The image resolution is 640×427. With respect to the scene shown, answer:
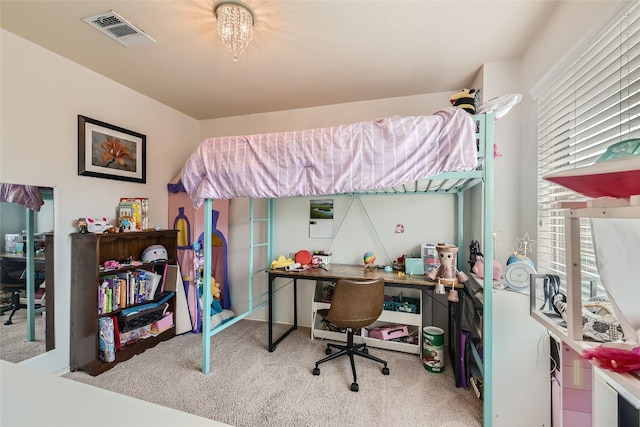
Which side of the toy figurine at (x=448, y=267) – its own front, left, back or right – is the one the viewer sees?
front

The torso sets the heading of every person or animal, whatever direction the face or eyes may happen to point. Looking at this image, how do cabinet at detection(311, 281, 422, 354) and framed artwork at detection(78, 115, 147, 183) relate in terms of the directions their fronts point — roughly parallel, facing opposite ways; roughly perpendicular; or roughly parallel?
roughly perpendicular

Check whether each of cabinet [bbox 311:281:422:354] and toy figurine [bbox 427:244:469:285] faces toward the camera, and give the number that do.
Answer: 2

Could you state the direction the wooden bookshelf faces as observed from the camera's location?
facing the viewer and to the right of the viewer

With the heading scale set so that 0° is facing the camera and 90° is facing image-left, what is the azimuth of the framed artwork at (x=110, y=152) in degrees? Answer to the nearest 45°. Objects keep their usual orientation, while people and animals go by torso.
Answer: approximately 315°

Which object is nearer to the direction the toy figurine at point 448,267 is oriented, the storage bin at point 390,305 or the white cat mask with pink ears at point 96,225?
the white cat mask with pink ears

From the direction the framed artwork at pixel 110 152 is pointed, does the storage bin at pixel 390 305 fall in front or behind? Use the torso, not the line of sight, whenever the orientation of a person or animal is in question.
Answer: in front

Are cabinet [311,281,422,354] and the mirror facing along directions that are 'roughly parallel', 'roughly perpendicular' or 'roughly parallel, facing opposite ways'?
roughly perpendicular

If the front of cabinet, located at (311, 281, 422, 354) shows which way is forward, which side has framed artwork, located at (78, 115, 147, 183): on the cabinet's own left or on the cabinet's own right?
on the cabinet's own right

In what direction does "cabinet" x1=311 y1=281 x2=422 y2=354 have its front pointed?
toward the camera

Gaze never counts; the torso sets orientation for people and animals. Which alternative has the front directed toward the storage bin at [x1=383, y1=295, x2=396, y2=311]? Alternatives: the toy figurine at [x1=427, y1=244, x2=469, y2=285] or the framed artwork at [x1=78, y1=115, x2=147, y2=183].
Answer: the framed artwork

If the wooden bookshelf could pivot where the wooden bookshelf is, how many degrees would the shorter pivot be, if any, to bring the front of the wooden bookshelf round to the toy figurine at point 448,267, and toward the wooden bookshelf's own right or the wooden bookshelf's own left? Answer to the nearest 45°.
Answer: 0° — it already faces it
